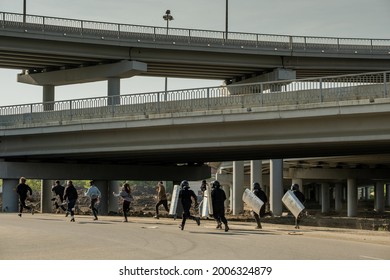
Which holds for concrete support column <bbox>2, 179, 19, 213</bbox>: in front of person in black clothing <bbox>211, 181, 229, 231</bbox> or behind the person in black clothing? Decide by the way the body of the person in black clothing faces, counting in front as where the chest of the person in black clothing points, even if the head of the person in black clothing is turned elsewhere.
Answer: in front

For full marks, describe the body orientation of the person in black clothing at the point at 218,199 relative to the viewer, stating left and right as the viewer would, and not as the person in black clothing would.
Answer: facing away from the viewer and to the left of the viewer
